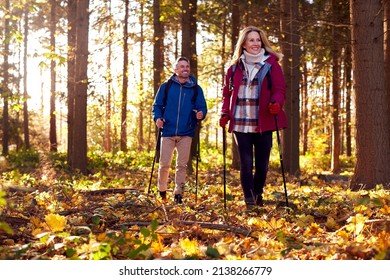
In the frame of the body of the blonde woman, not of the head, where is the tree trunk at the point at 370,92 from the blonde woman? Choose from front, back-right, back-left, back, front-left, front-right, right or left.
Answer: back-left

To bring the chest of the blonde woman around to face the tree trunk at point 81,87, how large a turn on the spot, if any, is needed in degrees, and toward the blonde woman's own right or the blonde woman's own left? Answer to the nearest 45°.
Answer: approximately 135° to the blonde woman's own right

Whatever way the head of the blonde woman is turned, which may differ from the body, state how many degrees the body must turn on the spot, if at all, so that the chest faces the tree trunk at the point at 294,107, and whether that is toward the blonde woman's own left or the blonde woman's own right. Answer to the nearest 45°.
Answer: approximately 180°

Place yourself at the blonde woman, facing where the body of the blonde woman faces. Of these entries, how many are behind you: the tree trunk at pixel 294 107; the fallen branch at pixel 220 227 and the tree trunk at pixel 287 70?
2

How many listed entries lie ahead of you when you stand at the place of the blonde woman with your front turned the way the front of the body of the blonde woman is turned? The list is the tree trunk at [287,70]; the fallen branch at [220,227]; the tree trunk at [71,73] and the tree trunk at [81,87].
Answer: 1

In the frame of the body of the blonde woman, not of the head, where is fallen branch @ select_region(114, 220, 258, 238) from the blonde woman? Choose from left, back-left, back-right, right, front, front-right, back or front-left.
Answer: front

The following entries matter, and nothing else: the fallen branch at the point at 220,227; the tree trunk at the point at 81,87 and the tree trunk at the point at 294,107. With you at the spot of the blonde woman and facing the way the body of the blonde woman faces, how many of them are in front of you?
1

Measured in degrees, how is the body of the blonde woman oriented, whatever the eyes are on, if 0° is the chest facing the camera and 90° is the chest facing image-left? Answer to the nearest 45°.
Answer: approximately 0°

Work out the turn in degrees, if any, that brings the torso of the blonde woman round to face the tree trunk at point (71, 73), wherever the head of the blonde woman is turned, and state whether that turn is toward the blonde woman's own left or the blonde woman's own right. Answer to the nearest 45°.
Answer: approximately 135° to the blonde woman's own right

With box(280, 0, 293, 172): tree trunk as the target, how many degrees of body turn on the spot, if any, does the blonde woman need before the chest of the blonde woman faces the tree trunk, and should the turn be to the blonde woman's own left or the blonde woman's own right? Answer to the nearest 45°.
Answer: approximately 180°
